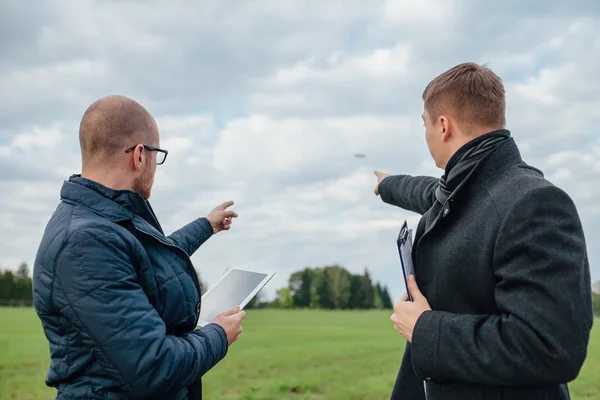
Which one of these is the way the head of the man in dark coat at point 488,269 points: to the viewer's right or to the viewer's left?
to the viewer's left

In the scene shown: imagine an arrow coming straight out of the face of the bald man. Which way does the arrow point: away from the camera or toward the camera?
away from the camera

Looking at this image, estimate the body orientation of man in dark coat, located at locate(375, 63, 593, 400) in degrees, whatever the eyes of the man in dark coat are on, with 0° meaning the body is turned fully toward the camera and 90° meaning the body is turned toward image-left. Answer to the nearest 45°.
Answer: approximately 90°

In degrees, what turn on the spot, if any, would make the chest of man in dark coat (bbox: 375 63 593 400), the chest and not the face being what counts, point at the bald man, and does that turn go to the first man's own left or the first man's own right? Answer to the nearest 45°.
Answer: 0° — they already face them
